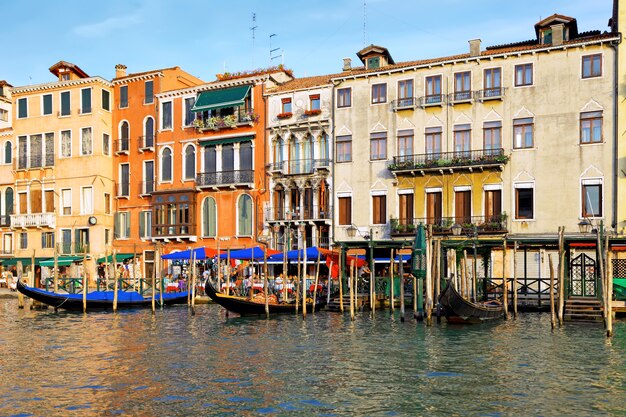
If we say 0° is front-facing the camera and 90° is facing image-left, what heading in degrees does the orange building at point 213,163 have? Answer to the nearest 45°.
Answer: approximately 45°

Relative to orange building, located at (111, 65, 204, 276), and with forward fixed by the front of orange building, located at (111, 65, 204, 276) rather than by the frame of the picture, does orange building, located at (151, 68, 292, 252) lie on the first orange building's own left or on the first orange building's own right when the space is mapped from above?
on the first orange building's own left

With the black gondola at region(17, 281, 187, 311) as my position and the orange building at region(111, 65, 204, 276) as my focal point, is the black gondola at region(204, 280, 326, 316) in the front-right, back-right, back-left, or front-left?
back-right

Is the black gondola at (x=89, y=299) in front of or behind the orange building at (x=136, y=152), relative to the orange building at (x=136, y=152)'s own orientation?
in front

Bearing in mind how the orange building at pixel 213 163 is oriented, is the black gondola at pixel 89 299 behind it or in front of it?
in front

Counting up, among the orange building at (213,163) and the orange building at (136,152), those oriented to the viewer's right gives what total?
0

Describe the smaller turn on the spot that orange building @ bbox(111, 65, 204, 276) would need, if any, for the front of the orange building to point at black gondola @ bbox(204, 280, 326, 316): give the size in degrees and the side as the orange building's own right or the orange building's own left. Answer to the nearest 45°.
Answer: approximately 45° to the orange building's own left

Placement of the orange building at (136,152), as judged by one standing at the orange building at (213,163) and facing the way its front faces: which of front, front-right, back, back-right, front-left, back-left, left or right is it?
right

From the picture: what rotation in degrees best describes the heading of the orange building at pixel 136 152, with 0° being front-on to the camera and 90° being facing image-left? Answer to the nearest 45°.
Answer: approximately 45°
